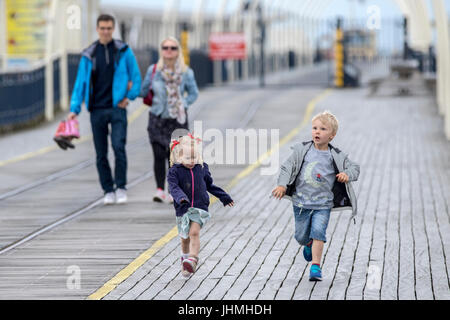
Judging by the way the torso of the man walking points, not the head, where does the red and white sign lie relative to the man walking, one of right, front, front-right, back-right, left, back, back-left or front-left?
back

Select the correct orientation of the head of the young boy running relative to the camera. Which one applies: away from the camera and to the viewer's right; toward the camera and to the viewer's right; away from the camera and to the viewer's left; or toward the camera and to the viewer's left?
toward the camera and to the viewer's left

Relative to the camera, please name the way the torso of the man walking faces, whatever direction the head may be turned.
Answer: toward the camera

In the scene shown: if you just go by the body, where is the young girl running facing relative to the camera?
toward the camera

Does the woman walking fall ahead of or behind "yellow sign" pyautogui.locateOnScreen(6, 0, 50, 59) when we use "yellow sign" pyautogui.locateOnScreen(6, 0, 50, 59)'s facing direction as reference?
ahead

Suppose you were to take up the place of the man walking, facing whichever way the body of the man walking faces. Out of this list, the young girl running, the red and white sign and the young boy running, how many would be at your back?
1

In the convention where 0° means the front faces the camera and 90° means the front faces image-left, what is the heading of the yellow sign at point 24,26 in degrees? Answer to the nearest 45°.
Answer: approximately 0°

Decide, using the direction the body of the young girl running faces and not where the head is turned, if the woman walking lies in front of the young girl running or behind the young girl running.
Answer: behind
